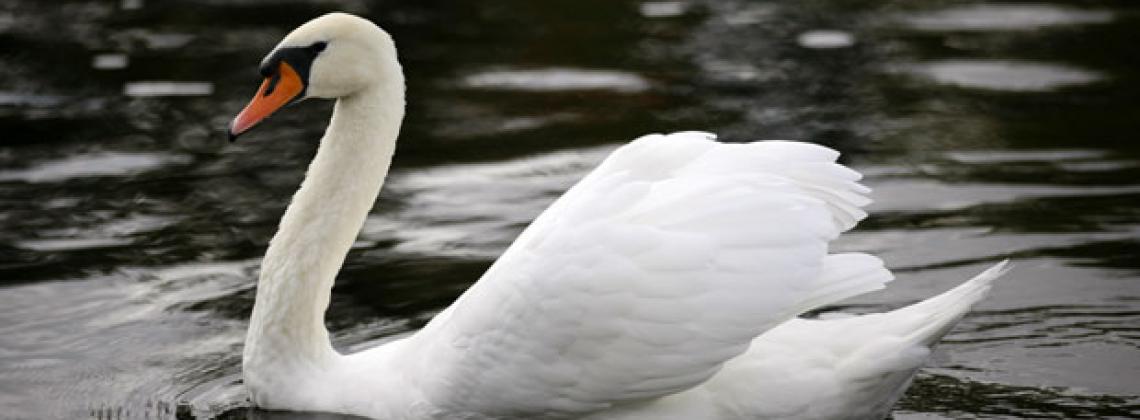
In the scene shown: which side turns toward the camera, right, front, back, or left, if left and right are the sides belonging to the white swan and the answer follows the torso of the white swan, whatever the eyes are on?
left
